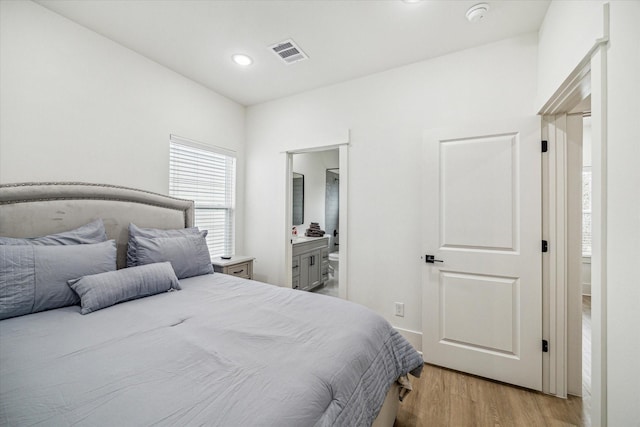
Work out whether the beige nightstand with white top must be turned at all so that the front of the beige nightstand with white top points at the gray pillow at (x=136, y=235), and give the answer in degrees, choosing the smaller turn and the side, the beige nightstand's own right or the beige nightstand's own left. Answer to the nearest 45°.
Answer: approximately 90° to the beige nightstand's own right

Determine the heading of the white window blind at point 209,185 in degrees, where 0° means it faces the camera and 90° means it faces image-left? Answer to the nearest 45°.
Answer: approximately 315°

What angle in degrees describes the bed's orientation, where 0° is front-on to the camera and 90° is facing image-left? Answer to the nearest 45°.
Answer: approximately 315°

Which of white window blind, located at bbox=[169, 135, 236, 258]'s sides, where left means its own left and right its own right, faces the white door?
front

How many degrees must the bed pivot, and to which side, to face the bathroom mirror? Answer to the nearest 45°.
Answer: approximately 90° to its left

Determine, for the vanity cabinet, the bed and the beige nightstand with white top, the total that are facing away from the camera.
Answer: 0

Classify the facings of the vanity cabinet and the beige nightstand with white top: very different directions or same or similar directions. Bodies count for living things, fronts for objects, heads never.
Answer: same or similar directions

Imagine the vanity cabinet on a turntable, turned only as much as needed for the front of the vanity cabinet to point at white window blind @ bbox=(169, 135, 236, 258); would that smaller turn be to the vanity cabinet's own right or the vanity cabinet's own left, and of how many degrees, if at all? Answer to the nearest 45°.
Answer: approximately 90° to the vanity cabinet's own right

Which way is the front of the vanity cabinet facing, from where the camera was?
facing the viewer and to the right of the viewer

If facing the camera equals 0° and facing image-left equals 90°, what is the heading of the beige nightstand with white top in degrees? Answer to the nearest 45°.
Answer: approximately 315°
